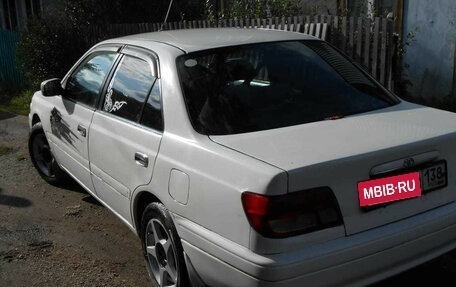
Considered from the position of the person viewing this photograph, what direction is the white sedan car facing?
facing away from the viewer and to the left of the viewer

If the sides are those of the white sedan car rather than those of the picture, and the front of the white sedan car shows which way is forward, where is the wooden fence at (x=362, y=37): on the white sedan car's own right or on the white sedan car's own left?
on the white sedan car's own right

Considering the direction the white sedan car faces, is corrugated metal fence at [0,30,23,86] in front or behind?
in front
